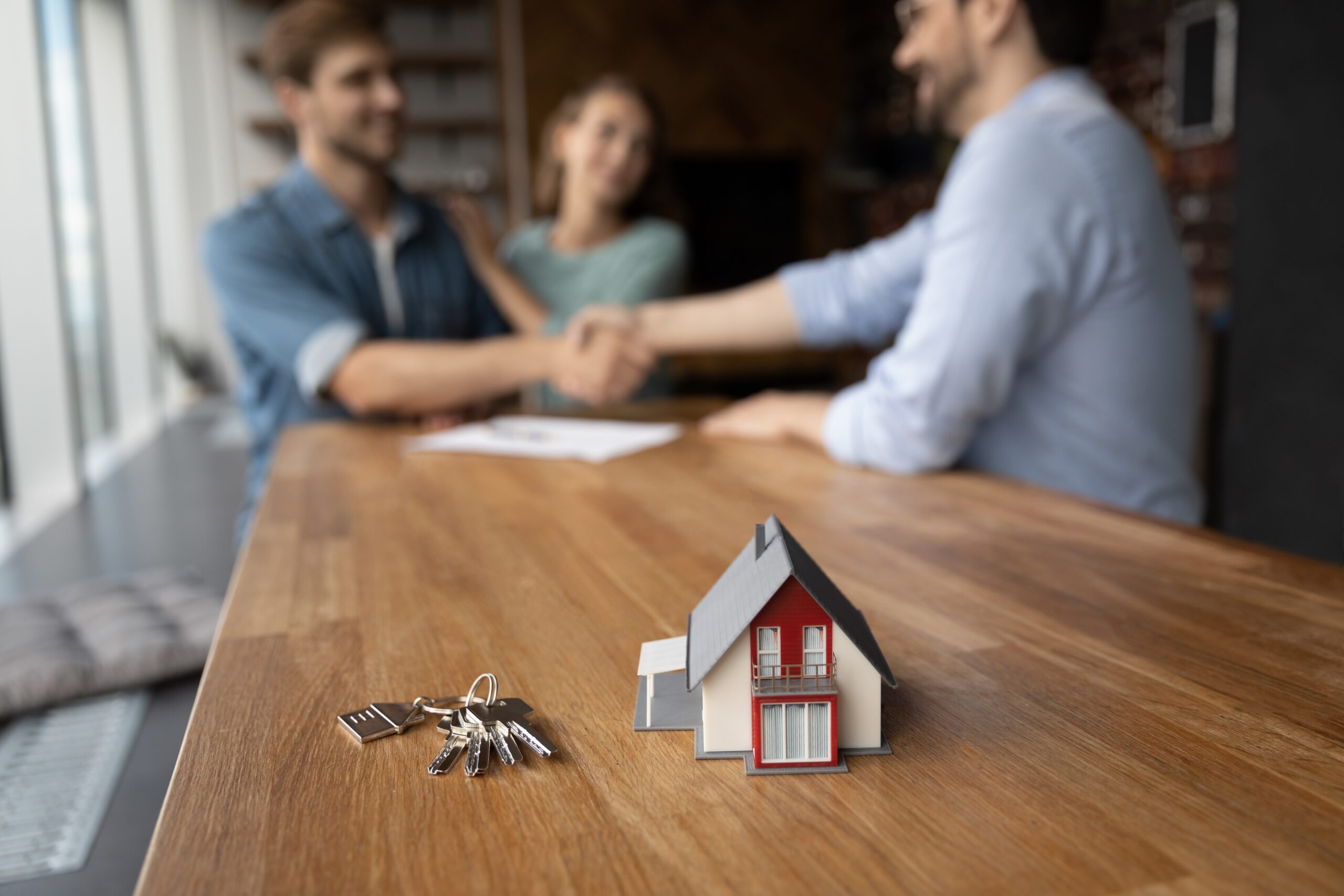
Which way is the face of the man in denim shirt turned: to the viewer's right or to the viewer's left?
to the viewer's right

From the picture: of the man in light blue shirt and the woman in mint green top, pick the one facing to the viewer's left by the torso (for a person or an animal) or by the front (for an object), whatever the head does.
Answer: the man in light blue shirt

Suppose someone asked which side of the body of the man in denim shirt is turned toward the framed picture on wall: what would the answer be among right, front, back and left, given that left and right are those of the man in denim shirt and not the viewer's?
left

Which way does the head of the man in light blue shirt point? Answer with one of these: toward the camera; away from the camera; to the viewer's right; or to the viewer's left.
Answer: to the viewer's left

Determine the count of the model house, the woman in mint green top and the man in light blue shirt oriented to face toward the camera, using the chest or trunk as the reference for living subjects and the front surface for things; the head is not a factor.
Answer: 2

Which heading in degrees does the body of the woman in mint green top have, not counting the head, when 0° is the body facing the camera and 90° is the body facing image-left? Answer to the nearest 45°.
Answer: approximately 0°

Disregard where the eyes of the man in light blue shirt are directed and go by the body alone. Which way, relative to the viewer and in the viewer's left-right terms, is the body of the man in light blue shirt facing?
facing to the left of the viewer

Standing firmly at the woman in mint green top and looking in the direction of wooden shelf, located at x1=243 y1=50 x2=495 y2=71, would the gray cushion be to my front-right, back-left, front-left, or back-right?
back-left

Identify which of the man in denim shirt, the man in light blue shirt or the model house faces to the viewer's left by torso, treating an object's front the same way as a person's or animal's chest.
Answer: the man in light blue shirt

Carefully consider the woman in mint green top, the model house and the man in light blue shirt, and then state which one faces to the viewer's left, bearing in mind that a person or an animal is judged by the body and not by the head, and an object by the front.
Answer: the man in light blue shirt
